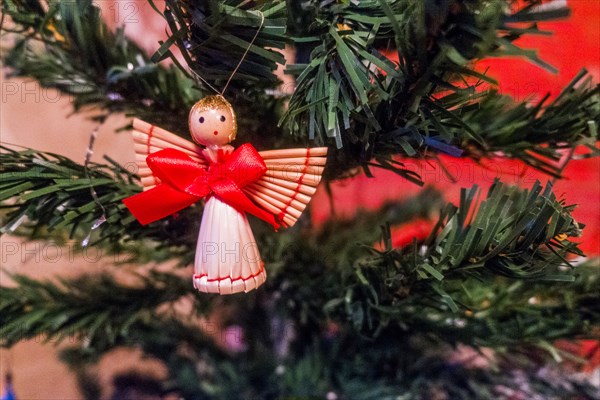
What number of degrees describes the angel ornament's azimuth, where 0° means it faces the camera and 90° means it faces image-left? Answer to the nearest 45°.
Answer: approximately 0°
